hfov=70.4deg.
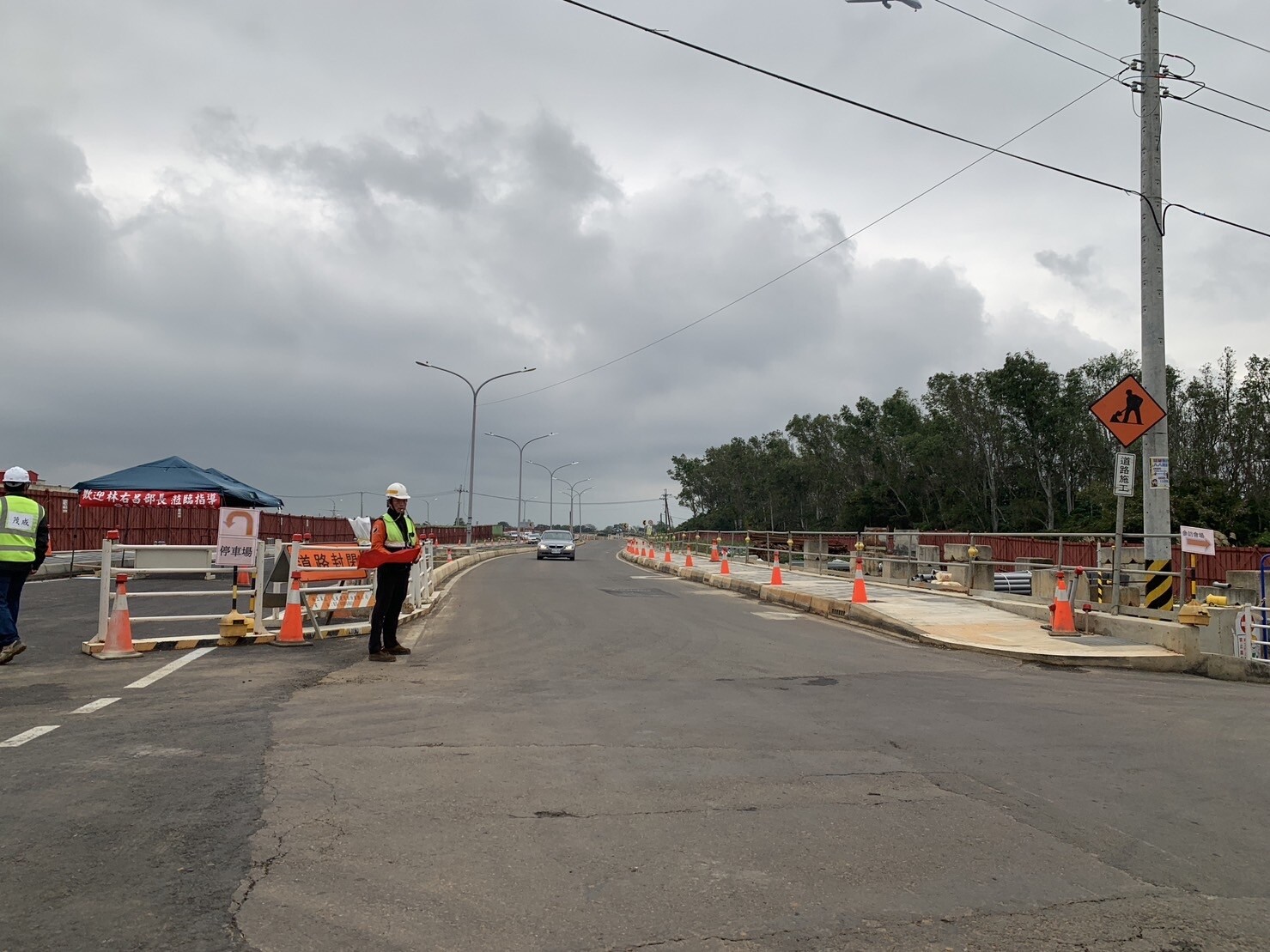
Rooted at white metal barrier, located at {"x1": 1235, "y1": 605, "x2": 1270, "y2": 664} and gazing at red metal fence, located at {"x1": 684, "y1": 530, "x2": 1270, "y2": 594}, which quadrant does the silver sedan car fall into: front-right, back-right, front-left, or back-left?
front-left

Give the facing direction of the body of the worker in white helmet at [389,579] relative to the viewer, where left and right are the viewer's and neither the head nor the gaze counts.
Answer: facing the viewer and to the right of the viewer

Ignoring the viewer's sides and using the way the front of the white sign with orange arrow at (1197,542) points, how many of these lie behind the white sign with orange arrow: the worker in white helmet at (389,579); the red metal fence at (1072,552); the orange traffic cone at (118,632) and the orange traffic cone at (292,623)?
1

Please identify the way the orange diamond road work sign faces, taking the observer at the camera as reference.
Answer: facing the viewer

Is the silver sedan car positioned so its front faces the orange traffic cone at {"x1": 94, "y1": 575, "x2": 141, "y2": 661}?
yes

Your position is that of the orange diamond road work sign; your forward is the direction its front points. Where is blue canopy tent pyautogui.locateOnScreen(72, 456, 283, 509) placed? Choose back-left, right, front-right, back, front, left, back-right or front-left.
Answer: right

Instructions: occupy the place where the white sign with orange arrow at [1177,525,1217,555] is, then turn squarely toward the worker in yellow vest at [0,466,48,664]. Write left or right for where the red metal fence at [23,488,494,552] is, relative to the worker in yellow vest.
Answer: right

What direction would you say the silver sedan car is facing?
toward the camera

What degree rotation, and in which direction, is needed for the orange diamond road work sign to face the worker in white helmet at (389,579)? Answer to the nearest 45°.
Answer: approximately 45° to its right
